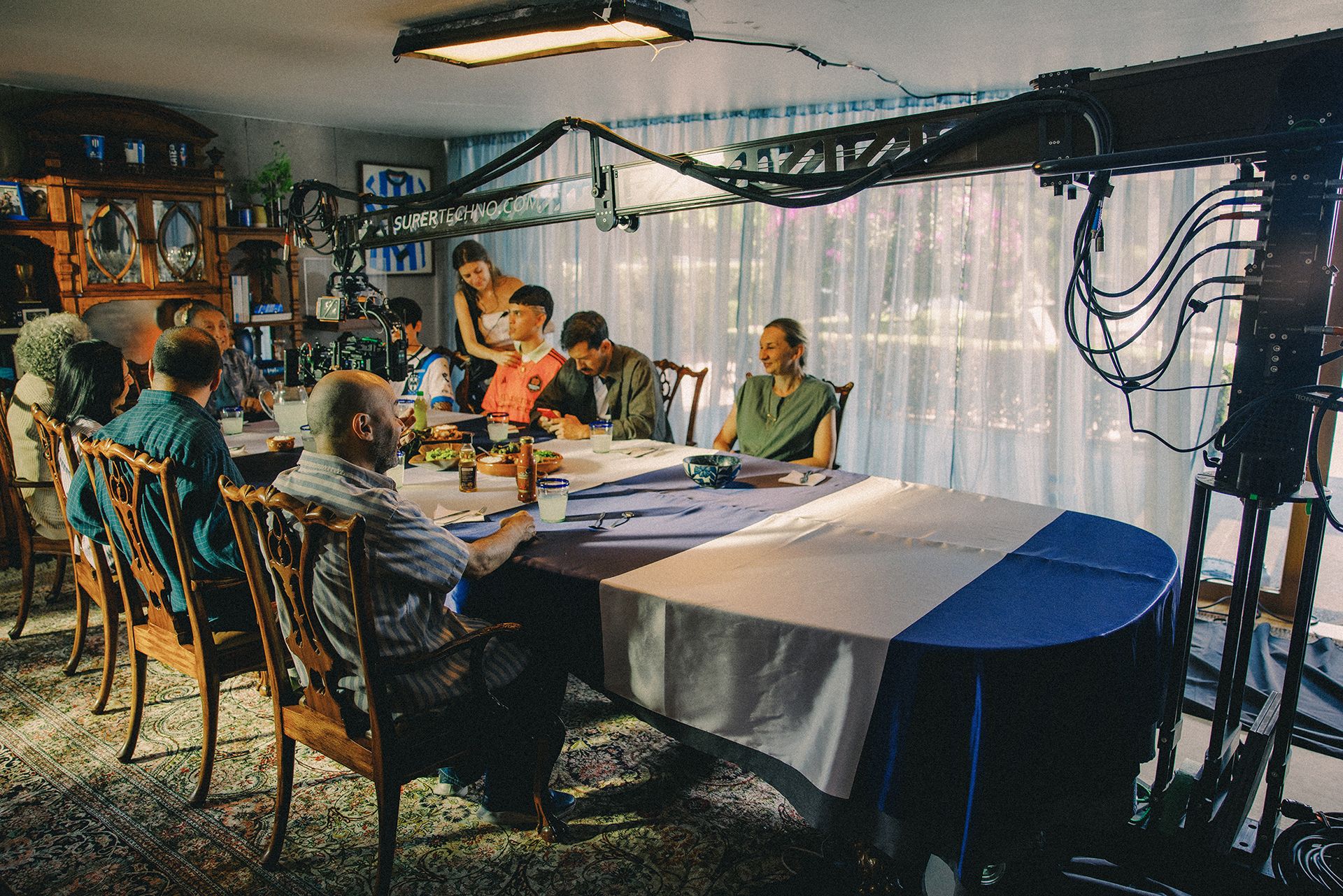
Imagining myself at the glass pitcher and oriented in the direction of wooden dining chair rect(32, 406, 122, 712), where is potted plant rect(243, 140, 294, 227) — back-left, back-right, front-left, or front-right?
back-right

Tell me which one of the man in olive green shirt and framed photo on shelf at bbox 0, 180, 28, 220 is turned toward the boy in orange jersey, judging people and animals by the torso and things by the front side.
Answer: the framed photo on shelf

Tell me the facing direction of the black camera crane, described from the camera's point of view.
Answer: facing away from the viewer and to the left of the viewer

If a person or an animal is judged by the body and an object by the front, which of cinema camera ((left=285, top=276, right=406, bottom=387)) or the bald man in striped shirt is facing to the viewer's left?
the cinema camera

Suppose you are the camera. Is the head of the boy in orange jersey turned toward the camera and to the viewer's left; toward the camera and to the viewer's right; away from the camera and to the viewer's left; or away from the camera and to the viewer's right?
toward the camera and to the viewer's left

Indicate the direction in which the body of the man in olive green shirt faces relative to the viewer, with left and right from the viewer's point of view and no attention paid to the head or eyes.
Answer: facing the viewer and to the left of the viewer

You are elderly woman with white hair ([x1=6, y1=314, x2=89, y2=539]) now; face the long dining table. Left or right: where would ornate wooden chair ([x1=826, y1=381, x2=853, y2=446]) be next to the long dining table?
left

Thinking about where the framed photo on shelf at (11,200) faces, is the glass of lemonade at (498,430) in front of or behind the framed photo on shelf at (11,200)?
in front

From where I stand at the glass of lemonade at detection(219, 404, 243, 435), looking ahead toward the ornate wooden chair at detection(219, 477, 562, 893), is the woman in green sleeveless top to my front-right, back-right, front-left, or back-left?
front-left

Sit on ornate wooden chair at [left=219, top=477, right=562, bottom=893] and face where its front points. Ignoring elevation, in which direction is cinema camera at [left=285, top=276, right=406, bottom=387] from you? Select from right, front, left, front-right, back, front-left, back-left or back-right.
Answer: front-left
